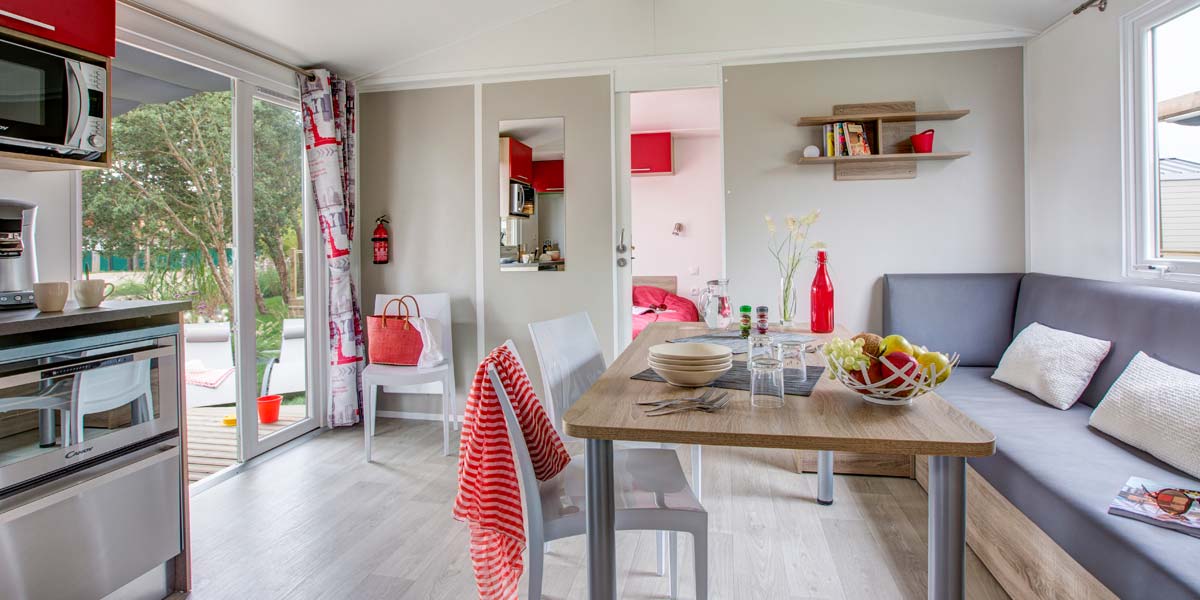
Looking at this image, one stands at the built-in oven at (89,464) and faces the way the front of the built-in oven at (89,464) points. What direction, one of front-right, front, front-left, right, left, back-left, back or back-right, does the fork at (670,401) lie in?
front

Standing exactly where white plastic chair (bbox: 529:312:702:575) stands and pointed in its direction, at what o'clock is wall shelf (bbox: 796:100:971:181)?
The wall shelf is roughly at 9 o'clock from the white plastic chair.

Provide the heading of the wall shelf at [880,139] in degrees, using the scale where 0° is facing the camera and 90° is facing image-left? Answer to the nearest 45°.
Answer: approximately 0°

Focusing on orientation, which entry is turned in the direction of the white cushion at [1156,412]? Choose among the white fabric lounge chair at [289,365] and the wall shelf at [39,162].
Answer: the wall shelf

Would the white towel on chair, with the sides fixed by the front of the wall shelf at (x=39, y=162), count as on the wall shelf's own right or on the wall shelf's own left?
on the wall shelf's own left

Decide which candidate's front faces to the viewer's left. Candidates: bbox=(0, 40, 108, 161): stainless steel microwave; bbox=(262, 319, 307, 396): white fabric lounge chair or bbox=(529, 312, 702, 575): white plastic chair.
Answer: bbox=(262, 319, 307, 396): white fabric lounge chair

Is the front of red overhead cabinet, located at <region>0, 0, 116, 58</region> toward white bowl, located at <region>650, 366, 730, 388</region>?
yes

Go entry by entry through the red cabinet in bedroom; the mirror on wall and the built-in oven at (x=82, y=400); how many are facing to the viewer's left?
0

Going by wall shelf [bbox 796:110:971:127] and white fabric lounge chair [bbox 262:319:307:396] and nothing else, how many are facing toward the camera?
1

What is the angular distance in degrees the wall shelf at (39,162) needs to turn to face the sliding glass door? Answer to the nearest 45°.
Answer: approximately 90° to its left

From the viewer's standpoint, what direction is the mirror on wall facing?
toward the camera

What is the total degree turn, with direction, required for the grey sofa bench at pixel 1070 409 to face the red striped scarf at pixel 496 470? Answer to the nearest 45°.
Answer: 0° — it already faces it

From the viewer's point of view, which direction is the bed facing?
toward the camera

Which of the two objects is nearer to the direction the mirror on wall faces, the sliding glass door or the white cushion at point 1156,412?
the white cushion
